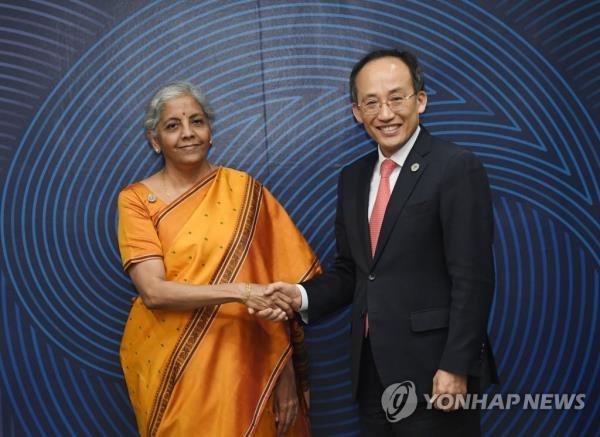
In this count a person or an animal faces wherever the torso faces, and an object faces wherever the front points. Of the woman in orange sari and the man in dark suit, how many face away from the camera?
0

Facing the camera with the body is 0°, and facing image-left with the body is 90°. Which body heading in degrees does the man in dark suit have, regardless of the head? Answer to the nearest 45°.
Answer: approximately 45°

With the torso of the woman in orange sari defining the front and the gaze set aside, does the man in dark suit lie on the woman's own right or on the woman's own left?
on the woman's own left

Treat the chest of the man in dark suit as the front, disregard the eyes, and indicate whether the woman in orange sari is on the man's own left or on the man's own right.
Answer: on the man's own right
